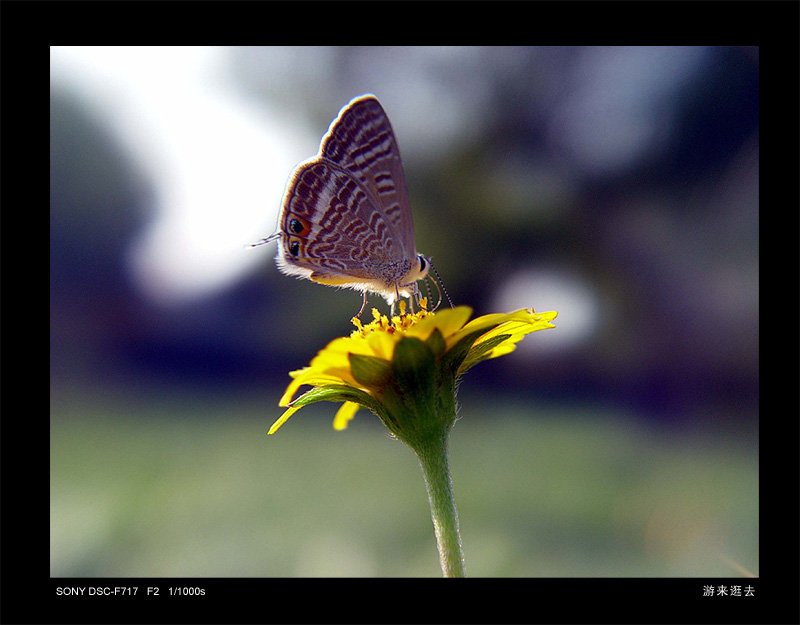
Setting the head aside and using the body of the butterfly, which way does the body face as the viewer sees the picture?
to the viewer's right
